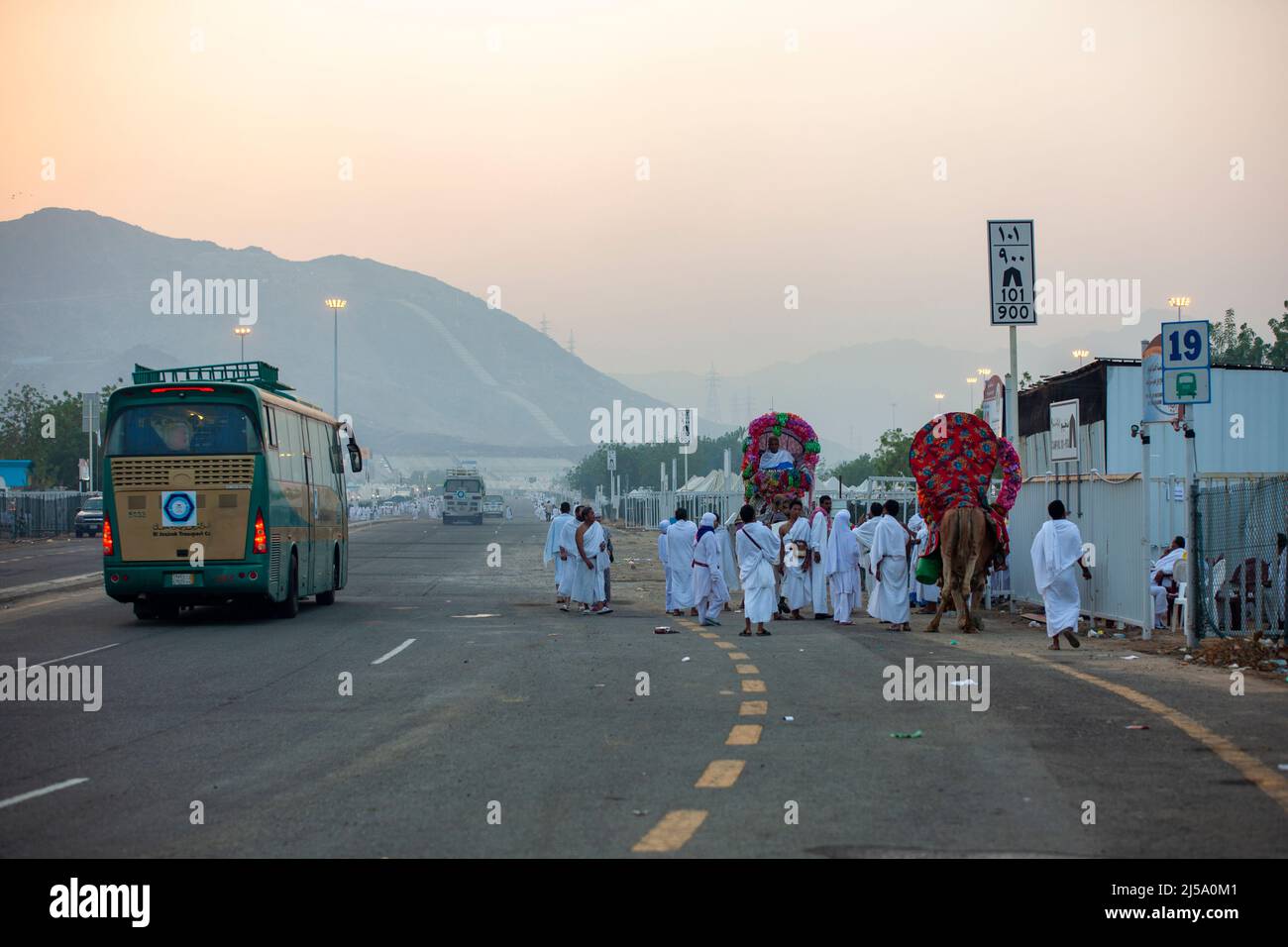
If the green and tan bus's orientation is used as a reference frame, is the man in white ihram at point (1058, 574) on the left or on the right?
on its right

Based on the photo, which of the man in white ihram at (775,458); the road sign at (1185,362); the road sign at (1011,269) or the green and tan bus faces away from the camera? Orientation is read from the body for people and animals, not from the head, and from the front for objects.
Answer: the green and tan bus

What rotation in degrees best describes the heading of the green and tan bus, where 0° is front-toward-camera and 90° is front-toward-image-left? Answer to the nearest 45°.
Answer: approximately 180°

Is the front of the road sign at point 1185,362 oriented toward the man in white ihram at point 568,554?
no

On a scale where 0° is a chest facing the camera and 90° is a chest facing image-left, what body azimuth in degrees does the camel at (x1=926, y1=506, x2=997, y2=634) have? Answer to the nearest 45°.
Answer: approximately 180°

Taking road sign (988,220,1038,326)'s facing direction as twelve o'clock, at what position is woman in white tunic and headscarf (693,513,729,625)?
The woman in white tunic and headscarf is roughly at 2 o'clock from the road sign.

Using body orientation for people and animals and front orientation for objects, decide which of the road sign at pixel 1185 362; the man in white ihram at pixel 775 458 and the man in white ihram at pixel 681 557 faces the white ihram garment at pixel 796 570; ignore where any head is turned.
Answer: the man in white ihram at pixel 775 458

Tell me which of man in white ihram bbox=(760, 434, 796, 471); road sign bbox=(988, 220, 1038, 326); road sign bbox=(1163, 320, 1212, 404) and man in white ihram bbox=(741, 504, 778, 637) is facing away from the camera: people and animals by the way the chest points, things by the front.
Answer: man in white ihram bbox=(741, 504, 778, 637)

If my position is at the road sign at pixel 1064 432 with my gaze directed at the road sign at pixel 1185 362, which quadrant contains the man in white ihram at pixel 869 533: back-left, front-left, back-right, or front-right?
back-right

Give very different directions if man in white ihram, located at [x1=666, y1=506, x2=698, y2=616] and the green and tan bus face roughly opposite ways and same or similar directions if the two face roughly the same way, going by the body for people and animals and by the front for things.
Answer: same or similar directions

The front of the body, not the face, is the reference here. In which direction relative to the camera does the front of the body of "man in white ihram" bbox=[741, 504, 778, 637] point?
away from the camera

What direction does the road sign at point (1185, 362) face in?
toward the camera
